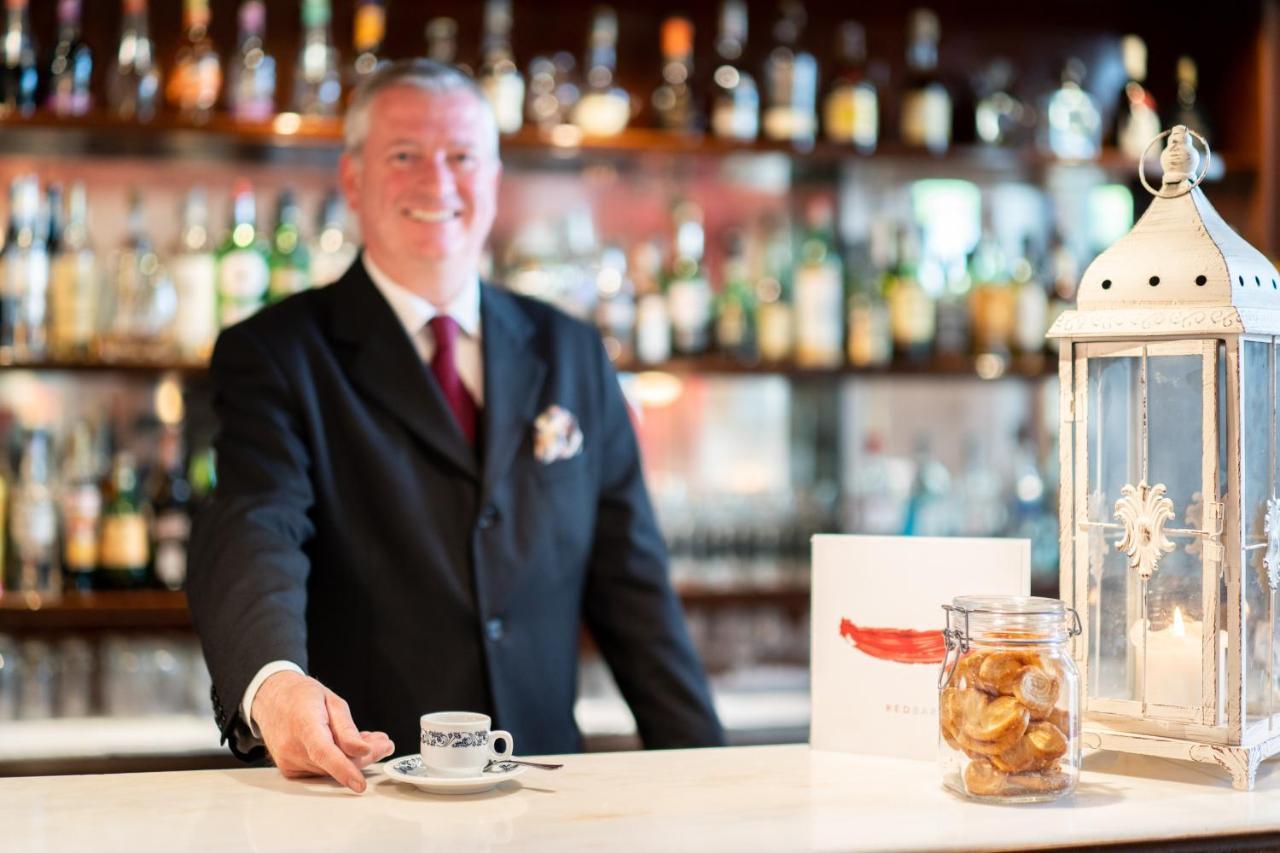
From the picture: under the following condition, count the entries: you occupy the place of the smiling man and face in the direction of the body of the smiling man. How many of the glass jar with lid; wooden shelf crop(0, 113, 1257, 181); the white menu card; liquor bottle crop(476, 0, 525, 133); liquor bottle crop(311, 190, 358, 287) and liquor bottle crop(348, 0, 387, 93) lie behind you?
4

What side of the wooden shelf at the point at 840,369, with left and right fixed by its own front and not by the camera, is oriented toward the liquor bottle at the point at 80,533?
right

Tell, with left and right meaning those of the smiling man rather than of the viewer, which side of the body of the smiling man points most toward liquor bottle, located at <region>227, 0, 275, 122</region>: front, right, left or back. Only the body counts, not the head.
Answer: back

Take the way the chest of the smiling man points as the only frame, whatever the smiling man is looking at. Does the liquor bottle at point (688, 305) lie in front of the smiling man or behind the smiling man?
behind

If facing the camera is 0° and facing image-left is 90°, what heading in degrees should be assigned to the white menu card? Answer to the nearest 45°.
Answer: approximately 0°

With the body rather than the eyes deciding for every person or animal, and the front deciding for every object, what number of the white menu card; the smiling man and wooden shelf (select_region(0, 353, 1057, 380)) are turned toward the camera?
3

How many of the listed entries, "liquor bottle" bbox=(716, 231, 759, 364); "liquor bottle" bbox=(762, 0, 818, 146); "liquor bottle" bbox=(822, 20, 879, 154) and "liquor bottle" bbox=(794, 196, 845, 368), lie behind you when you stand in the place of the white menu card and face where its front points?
4

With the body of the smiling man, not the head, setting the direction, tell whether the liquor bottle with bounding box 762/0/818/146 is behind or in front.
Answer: behind

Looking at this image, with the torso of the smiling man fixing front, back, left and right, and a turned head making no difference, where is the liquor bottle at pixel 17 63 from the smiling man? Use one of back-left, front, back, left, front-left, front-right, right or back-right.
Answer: back-right

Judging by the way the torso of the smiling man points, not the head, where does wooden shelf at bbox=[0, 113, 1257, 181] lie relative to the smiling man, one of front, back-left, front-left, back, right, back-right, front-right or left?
back

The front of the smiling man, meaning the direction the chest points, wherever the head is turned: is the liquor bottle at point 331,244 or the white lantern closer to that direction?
the white lantern

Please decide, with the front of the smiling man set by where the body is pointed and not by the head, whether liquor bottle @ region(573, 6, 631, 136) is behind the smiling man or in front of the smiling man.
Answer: behind
